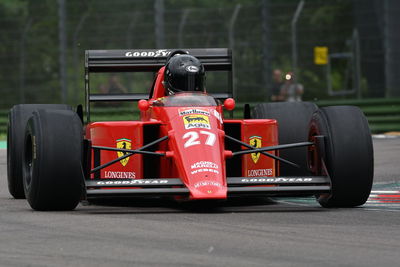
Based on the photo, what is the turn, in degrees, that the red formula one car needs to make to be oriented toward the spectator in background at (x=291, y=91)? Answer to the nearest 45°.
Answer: approximately 180°

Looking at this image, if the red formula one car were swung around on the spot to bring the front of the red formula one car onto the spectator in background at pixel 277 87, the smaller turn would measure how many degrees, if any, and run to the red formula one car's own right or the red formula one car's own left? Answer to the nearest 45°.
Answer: approximately 180°

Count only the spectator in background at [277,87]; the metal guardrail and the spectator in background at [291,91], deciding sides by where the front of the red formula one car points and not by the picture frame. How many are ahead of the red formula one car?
0

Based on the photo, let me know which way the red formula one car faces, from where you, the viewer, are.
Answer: facing the viewer

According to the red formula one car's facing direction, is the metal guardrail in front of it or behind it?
behind
